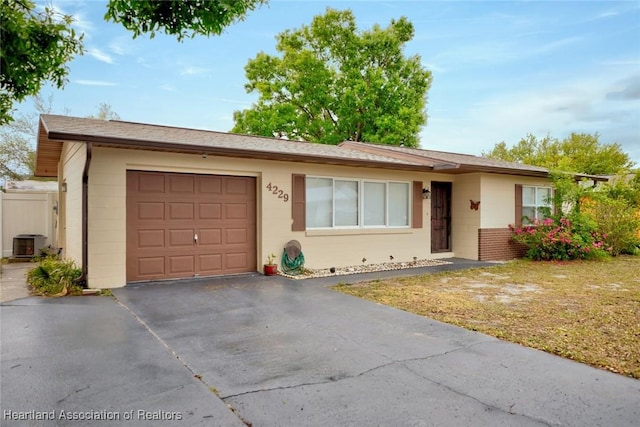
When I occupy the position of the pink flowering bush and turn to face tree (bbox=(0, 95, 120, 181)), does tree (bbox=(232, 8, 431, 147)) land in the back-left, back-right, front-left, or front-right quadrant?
front-right

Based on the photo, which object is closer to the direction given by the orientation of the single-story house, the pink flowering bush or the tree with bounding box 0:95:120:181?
the pink flowering bush

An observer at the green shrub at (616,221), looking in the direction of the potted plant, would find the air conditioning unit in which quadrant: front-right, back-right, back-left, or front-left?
front-right

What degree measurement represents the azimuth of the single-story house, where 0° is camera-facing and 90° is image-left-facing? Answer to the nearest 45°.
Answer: approximately 315°

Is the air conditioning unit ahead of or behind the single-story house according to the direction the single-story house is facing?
behind

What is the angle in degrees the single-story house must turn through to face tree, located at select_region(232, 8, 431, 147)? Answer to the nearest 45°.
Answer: approximately 135° to its left

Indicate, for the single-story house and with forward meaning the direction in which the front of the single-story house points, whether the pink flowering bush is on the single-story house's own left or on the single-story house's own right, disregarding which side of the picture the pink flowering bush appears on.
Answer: on the single-story house's own left

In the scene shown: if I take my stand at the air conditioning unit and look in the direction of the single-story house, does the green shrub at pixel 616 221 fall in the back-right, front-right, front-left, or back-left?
front-left

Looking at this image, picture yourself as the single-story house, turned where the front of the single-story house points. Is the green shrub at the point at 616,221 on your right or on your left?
on your left

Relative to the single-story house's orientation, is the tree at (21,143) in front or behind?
behind
